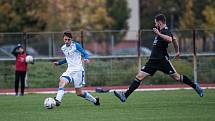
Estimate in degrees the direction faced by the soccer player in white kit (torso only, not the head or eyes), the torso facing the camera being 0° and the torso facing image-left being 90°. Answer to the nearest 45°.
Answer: approximately 45°
